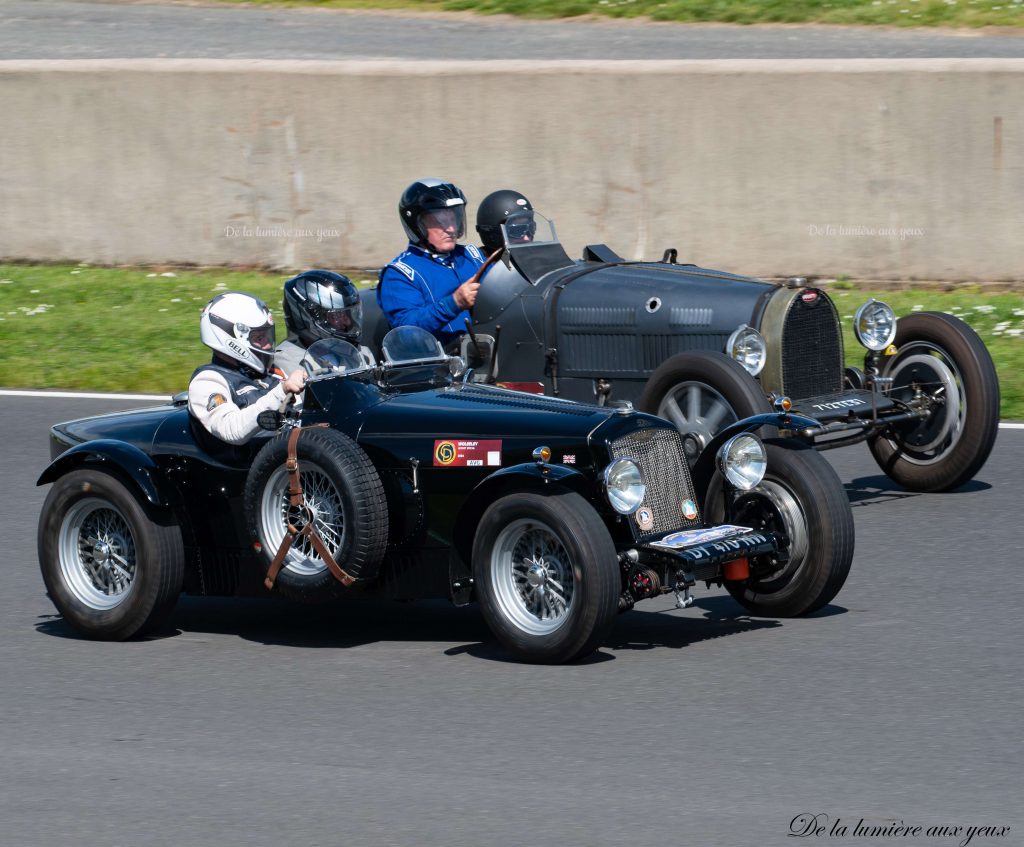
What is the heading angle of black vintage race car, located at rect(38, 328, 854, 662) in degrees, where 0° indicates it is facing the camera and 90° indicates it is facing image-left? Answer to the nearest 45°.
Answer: approximately 315°

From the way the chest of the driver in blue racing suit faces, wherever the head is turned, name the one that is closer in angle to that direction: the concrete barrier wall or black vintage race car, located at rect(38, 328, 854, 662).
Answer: the black vintage race car

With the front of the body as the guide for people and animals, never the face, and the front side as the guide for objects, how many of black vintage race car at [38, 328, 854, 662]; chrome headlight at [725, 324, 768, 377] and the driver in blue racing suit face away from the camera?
0

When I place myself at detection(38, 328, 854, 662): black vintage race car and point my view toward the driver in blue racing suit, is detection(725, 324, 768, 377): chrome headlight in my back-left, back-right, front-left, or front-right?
front-right

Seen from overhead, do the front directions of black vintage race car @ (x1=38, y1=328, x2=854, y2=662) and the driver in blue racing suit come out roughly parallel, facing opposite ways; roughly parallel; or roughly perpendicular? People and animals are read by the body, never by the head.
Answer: roughly parallel

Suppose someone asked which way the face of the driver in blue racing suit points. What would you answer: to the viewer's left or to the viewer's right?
to the viewer's right

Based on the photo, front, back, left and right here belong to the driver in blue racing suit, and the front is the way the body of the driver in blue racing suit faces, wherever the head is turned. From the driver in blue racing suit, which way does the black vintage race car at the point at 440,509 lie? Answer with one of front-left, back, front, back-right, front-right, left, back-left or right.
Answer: front-right

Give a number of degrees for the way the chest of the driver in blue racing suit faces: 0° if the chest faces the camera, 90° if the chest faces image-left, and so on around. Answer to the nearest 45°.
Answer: approximately 315°

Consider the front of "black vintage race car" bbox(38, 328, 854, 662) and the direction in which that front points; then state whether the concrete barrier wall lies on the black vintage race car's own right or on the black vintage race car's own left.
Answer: on the black vintage race car's own left

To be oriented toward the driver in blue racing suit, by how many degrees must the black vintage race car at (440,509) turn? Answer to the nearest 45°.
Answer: approximately 135° to its left

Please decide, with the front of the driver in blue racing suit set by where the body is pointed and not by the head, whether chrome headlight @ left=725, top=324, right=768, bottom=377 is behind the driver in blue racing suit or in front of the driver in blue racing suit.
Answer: in front

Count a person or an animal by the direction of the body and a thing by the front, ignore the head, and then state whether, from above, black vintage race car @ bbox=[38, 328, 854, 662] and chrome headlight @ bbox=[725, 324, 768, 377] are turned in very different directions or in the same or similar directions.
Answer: same or similar directions

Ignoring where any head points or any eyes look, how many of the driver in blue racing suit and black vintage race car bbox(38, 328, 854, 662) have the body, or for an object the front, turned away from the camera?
0

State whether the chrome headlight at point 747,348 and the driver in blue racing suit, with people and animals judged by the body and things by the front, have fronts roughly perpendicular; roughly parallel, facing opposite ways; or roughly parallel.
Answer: roughly parallel

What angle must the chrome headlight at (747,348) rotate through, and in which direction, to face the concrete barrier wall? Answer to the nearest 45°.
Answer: approximately 135° to its left
